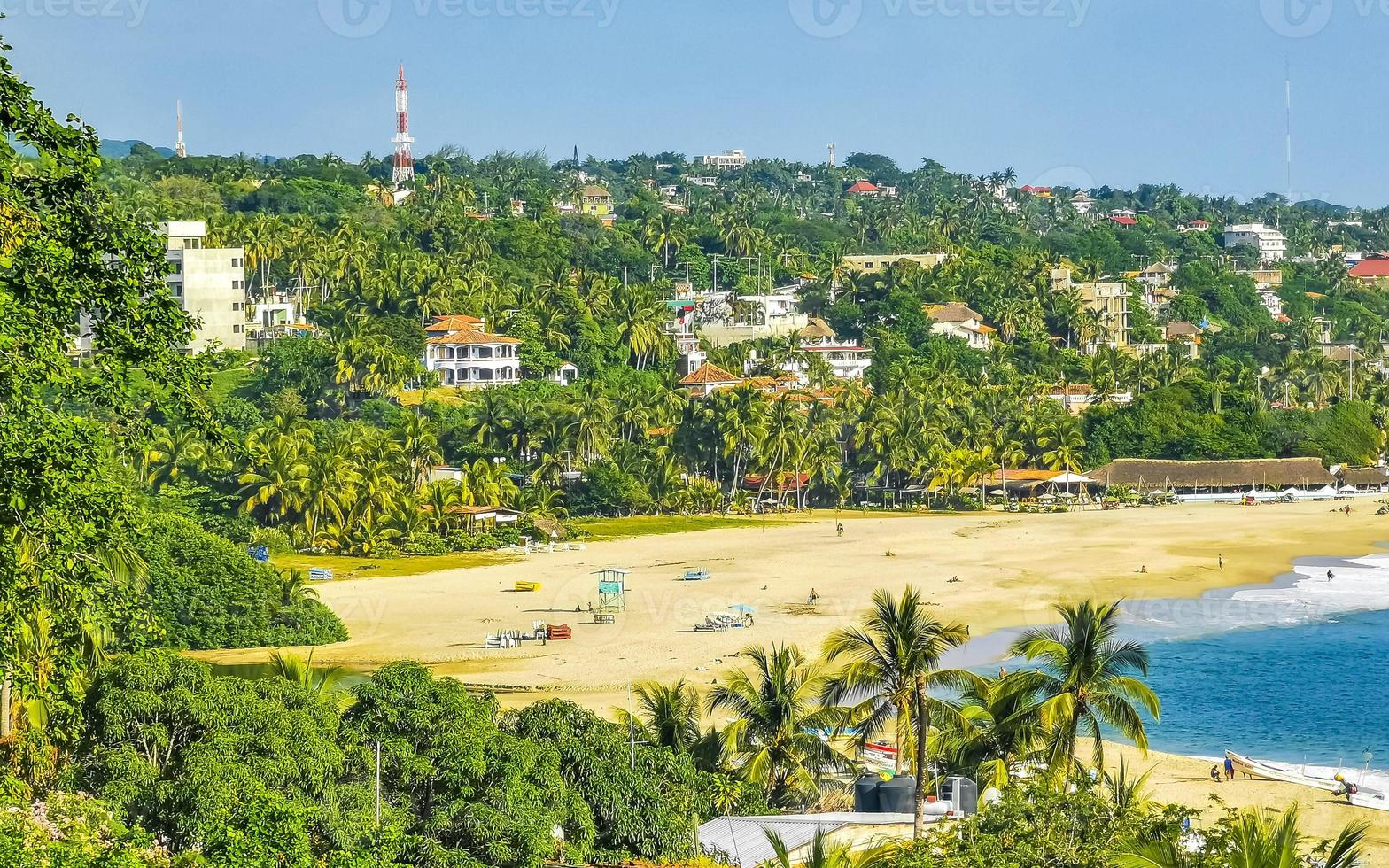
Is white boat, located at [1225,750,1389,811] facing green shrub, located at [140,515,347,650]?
yes

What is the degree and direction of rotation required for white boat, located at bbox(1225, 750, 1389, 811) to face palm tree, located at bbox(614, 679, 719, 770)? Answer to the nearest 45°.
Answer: approximately 45° to its left

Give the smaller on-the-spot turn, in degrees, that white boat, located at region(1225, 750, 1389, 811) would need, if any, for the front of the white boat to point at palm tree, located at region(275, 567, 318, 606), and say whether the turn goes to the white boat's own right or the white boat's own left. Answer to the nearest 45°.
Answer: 0° — it already faces it

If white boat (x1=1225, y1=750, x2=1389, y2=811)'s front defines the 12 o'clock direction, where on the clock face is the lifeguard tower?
The lifeguard tower is roughly at 1 o'clock from the white boat.

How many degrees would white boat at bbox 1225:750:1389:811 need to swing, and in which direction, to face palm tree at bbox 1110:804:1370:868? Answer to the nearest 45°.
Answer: approximately 90° to its left

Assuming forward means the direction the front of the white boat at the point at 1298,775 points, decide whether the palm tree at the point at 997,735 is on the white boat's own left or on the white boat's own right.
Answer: on the white boat's own left

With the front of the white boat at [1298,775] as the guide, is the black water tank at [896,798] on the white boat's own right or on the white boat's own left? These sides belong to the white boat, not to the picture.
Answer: on the white boat's own left

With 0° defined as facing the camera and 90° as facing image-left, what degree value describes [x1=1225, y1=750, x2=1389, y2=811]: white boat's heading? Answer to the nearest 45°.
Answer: approximately 90°
